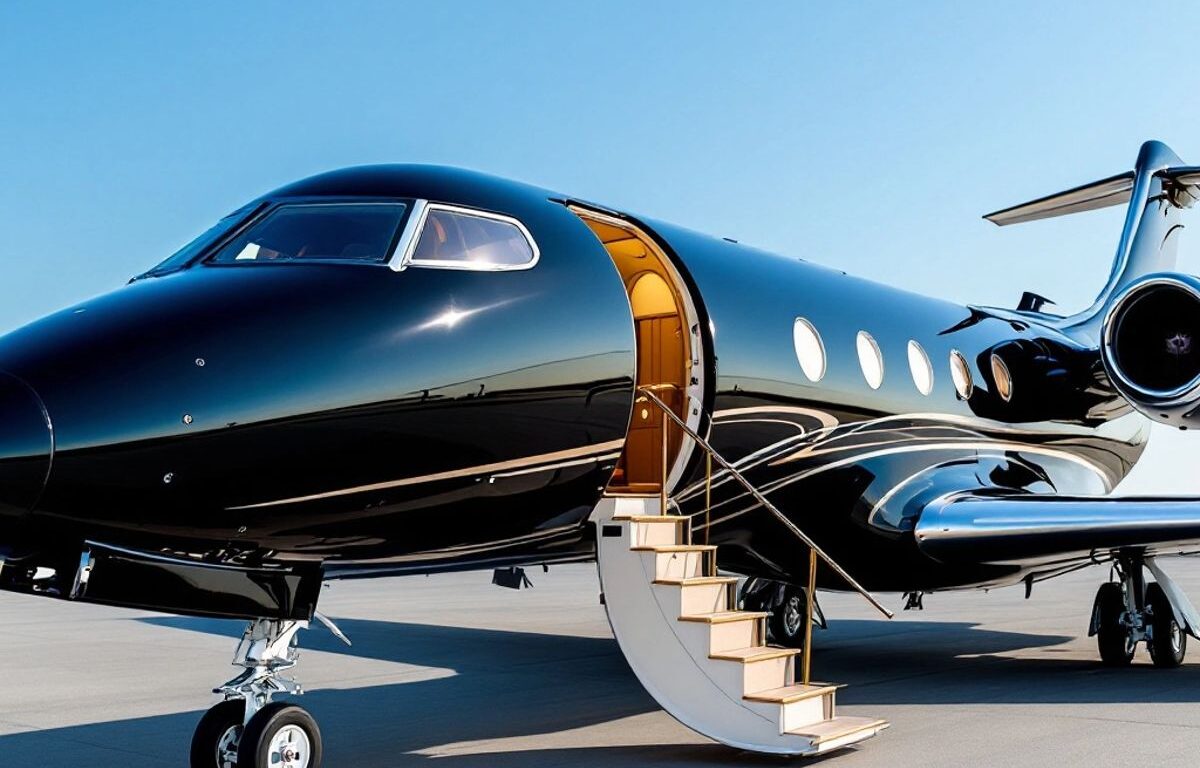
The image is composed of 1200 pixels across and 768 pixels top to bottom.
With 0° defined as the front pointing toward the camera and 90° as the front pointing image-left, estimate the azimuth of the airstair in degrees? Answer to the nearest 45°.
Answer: approximately 315°

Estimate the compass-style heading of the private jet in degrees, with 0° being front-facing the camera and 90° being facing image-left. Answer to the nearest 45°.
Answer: approximately 45°
